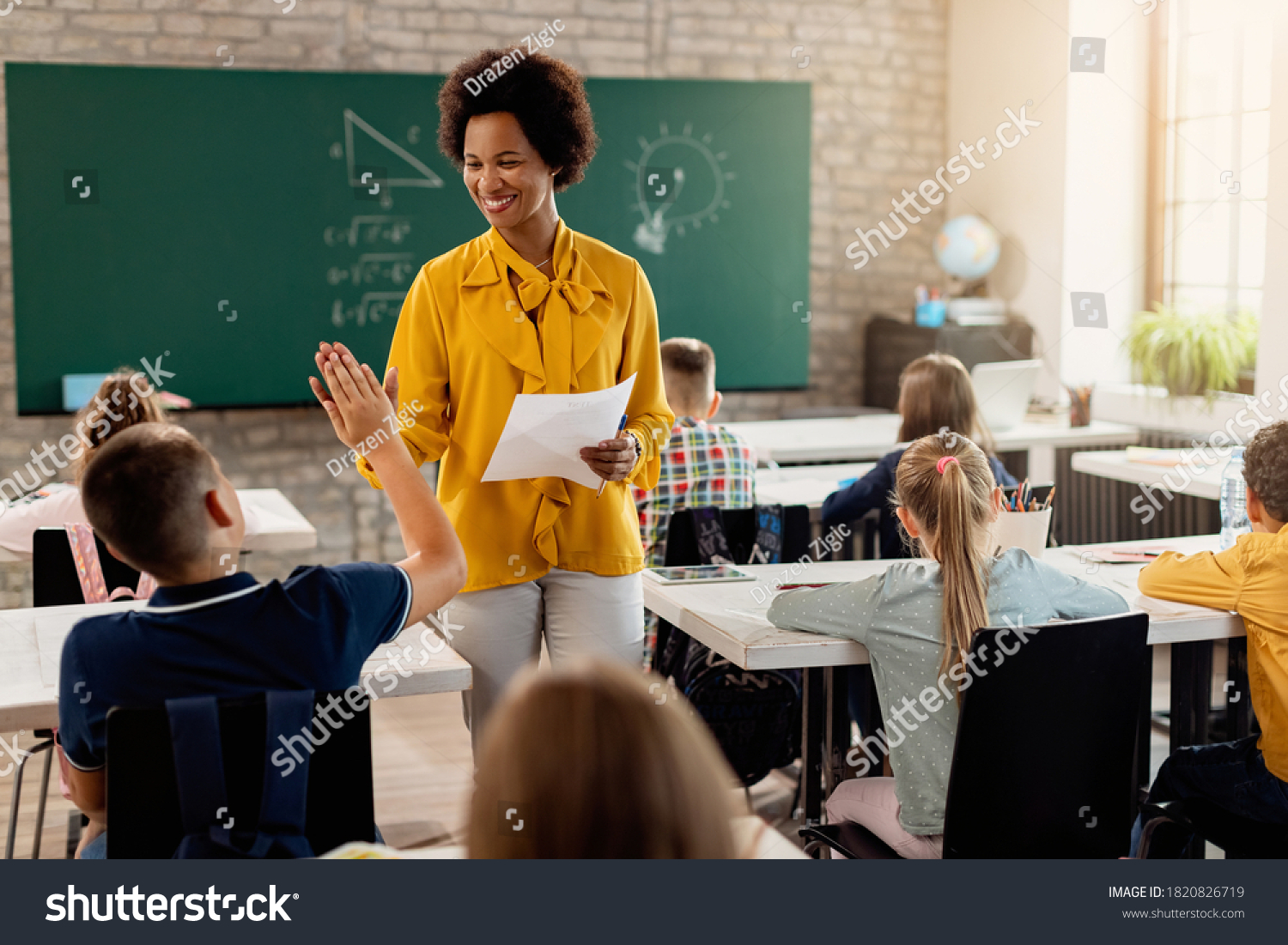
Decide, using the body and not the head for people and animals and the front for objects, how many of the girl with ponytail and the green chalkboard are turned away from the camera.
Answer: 1

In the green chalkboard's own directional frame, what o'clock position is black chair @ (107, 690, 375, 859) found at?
The black chair is roughly at 12 o'clock from the green chalkboard.

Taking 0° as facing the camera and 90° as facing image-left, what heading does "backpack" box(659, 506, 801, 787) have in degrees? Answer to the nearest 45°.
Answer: approximately 0°

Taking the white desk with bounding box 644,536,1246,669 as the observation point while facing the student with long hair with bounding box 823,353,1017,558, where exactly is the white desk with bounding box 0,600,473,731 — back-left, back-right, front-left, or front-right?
back-left

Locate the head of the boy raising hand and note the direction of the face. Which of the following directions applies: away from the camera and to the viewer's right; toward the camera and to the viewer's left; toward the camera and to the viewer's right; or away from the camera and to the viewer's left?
away from the camera and to the viewer's right

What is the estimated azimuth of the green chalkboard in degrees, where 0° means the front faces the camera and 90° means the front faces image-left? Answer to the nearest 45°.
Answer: approximately 0°

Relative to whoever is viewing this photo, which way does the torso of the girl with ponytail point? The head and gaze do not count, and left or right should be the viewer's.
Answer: facing away from the viewer

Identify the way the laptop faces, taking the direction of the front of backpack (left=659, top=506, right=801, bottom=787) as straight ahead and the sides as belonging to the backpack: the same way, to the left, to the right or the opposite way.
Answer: the opposite way

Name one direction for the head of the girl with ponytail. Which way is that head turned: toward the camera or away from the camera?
away from the camera

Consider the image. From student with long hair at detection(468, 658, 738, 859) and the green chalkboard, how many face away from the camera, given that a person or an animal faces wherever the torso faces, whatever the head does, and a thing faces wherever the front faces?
1

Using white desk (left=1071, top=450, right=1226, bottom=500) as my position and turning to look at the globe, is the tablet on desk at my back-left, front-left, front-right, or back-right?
back-left

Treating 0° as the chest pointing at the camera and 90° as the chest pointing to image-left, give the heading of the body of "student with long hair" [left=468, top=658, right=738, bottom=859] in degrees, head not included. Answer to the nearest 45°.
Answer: approximately 180°

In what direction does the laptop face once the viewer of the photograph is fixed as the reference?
facing away from the viewer

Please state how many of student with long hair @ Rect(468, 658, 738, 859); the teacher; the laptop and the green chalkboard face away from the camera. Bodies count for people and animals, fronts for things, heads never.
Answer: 2
